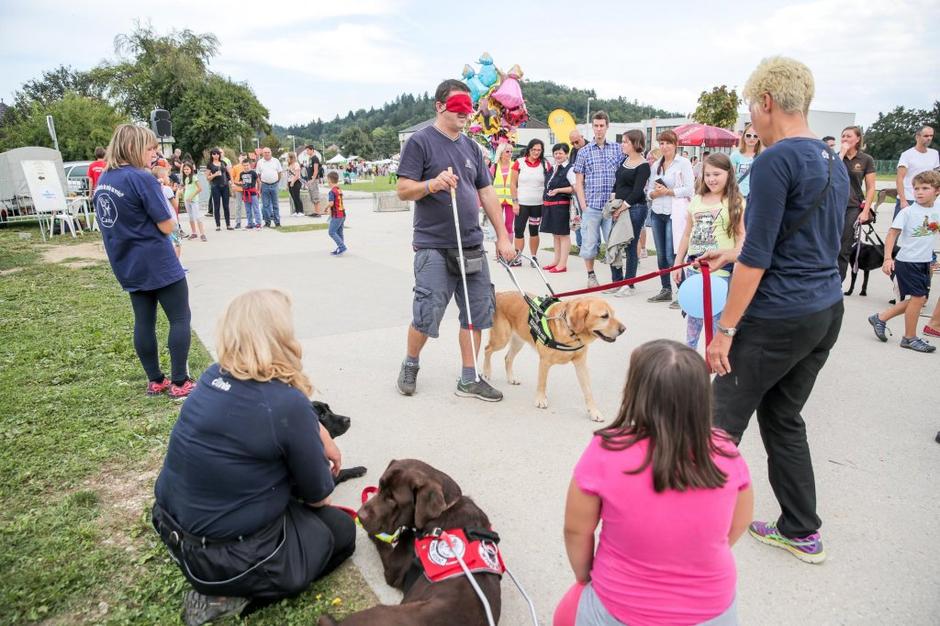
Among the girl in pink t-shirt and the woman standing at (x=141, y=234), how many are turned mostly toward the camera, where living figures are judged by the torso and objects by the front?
0

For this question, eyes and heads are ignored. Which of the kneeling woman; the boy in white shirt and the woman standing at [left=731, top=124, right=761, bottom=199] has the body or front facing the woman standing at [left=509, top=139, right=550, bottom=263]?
the kneeling woman

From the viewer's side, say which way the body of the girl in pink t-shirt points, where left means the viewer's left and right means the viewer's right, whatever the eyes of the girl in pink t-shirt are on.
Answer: facing away from the viewer

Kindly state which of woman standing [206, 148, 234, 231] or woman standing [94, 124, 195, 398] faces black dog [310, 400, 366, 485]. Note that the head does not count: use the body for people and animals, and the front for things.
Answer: woman standing [206, 148, 234, 231]

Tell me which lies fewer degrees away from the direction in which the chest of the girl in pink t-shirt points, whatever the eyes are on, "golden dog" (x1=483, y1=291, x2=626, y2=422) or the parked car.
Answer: the golden dog

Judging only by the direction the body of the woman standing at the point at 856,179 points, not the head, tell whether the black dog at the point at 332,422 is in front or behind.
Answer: in front

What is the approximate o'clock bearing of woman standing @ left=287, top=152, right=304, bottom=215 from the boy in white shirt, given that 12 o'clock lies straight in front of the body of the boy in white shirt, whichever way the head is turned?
The woman standing is roughly at 5 o'clock from the boy in white shirt.

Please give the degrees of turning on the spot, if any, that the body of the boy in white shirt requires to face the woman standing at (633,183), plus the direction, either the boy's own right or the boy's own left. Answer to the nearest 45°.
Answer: approximately 135° to the boy's own right

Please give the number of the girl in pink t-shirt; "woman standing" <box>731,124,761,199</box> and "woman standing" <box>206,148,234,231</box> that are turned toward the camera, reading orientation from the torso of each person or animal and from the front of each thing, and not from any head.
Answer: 2

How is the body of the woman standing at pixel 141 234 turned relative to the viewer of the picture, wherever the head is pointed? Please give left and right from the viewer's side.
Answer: facing away from the viewer and to the right of the viewer

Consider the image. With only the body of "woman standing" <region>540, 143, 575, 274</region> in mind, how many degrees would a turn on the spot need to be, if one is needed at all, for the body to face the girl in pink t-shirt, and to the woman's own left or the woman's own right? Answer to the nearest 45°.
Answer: approximately 45° to the woman's own left

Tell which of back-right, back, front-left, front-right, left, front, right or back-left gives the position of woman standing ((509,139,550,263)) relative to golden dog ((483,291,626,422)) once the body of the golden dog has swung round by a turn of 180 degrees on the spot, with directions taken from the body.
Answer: front-right
